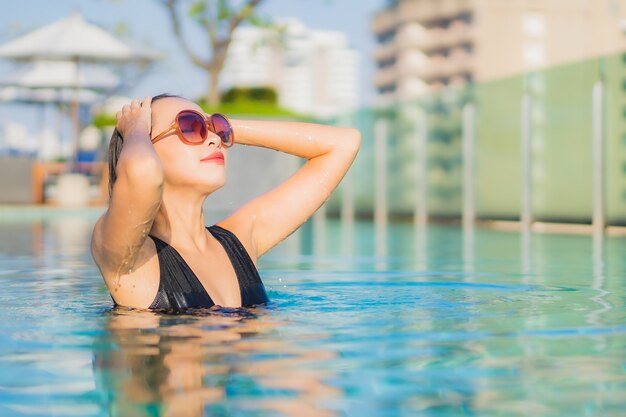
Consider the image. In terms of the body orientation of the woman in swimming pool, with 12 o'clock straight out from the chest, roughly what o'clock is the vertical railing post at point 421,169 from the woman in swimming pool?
The vertical railing post is roughly at 8 o'clock from the woman in swimming pool.

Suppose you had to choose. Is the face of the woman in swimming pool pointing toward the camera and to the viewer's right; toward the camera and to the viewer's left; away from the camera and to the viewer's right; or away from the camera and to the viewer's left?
toward the camera and to the viewer's right

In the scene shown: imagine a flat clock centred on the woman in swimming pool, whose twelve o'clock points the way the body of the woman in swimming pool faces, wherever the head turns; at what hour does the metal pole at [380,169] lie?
The metal pole is roughly at 8 o'clock from the woman in swimming pool.

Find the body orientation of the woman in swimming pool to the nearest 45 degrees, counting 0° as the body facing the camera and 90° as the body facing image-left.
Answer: approximately 315°

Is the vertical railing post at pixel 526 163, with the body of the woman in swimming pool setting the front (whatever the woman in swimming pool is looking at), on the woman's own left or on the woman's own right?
on the woman's own left

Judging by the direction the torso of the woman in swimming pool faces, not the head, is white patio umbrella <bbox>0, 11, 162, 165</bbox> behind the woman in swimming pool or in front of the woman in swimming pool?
behind
